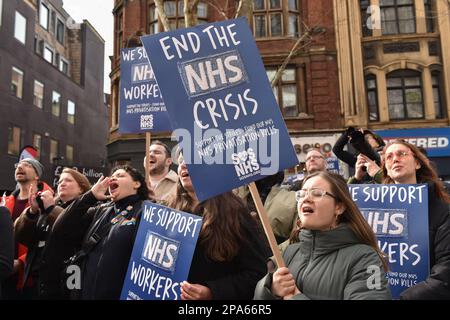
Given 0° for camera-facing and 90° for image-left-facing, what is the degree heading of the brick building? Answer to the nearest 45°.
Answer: approximately 0°

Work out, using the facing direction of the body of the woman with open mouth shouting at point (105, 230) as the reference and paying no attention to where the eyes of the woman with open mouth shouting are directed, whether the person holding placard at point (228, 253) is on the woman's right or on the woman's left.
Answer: on the woman's left

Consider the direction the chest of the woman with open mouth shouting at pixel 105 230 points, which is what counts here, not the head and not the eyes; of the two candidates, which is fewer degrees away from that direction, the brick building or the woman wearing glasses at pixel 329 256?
the woman wearing glasses

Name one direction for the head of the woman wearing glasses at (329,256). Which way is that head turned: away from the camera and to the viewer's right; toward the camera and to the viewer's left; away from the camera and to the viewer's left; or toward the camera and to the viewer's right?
toward the camera and to the viewer's left

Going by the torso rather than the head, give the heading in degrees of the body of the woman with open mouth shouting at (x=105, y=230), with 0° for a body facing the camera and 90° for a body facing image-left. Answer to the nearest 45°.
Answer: approximately 45°

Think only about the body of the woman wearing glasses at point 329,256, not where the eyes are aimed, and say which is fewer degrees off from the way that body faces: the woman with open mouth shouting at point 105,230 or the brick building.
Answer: the woman with open mouth shouting

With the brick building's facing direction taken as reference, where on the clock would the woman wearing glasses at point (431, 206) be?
The woman wearing glasses is roughly at 12 o'clock from the brick building.

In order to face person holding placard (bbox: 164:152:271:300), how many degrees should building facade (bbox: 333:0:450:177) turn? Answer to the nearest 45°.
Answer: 0° — it already faces them

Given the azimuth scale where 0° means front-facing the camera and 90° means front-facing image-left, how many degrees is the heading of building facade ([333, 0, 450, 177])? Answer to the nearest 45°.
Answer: approximately 0°

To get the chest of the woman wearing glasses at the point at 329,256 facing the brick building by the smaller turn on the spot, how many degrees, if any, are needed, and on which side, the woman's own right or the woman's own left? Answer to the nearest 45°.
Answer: approximately 135° to the woman's own right

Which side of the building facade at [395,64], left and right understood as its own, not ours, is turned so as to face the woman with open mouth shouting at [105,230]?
front
